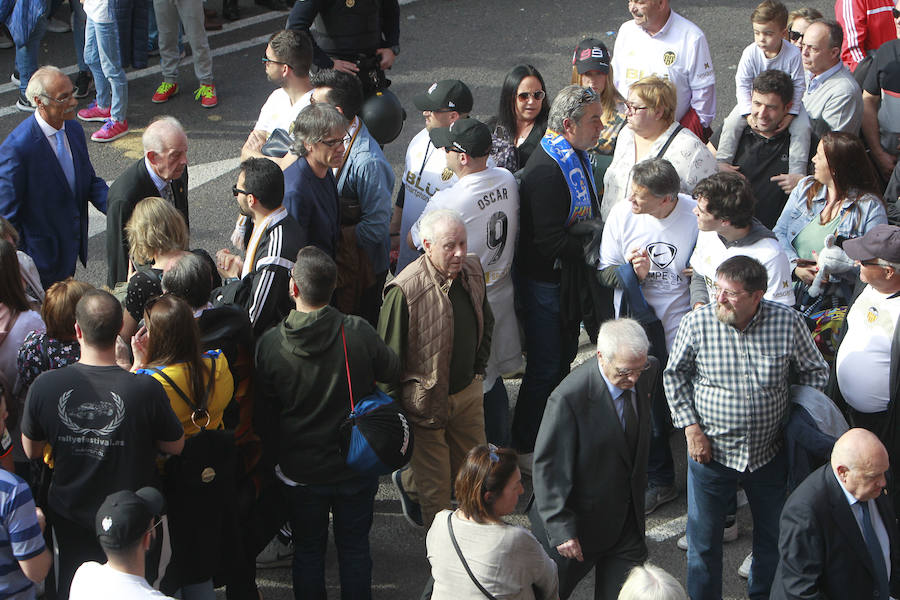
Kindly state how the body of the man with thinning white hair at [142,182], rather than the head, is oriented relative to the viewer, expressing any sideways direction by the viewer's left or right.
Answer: facing the viewer and to the right of the viewer

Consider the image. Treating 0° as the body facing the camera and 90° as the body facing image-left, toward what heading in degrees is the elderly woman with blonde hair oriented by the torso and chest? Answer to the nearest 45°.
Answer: approximately 45°

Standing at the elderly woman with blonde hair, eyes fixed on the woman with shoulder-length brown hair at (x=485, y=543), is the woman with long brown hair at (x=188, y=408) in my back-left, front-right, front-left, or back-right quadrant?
front-right

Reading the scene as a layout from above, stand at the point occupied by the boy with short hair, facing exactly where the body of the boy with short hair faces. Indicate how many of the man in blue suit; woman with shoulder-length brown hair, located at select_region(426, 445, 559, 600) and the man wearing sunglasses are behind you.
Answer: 0

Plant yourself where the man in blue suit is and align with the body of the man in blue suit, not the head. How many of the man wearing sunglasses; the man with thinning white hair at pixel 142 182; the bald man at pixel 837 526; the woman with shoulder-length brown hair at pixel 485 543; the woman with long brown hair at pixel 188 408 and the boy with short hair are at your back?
0

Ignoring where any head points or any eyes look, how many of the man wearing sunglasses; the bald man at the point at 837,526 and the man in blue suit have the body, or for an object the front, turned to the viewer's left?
1

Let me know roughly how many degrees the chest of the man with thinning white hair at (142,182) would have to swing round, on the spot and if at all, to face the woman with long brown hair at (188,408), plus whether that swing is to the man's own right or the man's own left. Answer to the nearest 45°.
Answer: approximately 45° to the man's own right

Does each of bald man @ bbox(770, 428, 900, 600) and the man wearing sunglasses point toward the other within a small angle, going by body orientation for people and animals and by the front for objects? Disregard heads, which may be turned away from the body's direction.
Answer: no

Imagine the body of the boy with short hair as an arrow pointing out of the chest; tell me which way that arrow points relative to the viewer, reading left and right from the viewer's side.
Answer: facing the viewer

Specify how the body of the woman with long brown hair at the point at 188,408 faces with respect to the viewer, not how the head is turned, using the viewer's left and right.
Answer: facing away from the viewer and to the left of the viewer

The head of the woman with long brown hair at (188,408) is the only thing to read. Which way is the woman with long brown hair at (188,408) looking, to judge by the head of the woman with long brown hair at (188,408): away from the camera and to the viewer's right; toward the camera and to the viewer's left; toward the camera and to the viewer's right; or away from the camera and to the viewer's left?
away from the camera and to the viewer's left

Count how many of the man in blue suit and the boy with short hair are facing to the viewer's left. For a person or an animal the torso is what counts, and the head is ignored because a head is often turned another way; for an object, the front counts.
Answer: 0
